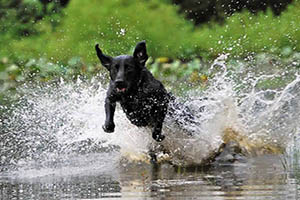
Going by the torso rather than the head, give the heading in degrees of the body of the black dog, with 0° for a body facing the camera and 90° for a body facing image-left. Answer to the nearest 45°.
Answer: approximately 45°
